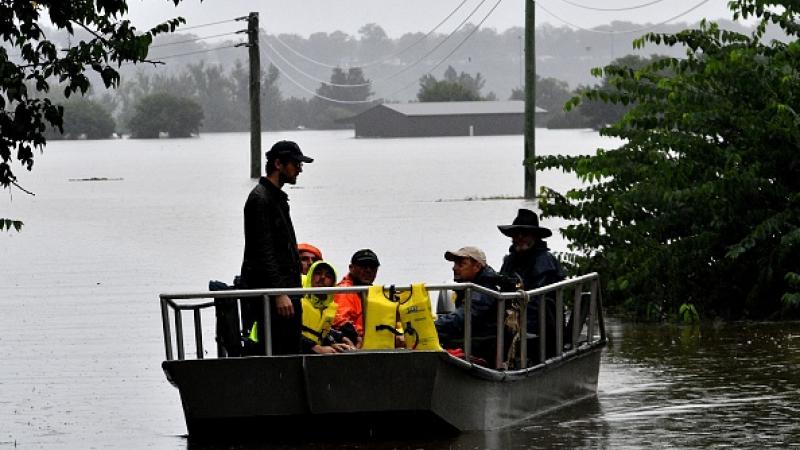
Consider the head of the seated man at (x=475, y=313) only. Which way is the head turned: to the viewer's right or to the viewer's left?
to the viewer's left

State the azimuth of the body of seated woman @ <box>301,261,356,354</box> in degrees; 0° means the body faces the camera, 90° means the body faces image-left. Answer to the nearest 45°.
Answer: approximately 315°

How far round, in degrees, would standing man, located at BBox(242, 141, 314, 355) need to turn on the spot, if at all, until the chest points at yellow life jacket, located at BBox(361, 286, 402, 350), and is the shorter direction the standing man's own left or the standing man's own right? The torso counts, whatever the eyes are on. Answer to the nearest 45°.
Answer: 0° — they already face it

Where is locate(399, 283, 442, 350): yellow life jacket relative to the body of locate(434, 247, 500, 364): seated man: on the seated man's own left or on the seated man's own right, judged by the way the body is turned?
on the seated man's own left

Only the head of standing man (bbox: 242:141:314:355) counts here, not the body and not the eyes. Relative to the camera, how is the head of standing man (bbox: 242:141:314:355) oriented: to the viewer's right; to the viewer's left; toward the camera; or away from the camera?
to the viewer's right

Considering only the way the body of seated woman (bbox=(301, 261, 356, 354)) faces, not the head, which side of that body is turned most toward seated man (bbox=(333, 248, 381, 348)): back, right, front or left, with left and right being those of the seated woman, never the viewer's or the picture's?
left

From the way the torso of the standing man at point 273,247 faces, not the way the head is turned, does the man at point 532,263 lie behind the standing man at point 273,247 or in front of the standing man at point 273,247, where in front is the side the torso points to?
in front

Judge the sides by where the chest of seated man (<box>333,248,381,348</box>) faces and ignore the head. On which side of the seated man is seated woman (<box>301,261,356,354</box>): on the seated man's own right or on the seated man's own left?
on the seated man's own right

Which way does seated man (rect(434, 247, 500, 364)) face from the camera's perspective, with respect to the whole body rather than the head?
to the viewer's left

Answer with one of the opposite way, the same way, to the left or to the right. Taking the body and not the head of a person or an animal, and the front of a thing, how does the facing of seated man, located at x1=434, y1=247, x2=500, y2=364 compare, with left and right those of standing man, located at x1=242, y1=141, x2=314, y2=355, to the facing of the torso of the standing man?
the opposite way
